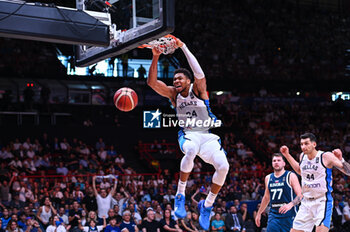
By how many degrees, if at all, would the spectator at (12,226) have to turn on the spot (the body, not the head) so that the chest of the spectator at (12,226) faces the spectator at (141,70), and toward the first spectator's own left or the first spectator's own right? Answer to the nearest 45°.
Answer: approximately 135° to the first spectator's own left

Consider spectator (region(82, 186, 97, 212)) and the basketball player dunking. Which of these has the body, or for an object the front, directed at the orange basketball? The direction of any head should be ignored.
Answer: the spectator

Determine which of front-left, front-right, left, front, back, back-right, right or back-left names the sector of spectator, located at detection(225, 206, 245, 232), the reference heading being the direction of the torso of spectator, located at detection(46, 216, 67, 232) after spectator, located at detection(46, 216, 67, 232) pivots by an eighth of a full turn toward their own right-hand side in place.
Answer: back-left

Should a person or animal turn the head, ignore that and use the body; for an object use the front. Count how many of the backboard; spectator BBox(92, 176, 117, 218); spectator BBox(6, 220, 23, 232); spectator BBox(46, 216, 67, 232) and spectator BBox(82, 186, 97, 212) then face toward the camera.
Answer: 4

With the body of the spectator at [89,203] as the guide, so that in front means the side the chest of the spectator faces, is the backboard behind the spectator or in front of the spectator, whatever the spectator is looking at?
in front

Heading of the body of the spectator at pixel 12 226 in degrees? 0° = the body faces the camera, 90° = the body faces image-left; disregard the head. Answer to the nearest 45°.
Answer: approximately 0°

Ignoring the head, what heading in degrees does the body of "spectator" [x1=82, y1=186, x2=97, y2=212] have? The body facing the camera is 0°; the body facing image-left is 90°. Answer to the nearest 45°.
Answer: approximately 0°

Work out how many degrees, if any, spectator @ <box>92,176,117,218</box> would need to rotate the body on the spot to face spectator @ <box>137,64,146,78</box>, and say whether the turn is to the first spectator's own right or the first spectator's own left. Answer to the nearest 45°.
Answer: approximately 180°

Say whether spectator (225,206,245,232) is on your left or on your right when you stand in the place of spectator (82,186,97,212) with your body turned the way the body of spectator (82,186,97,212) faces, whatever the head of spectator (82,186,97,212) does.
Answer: on your left

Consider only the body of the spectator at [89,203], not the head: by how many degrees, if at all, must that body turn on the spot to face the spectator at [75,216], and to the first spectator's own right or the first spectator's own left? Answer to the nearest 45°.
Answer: approximately 45° to the first spectator's own right
